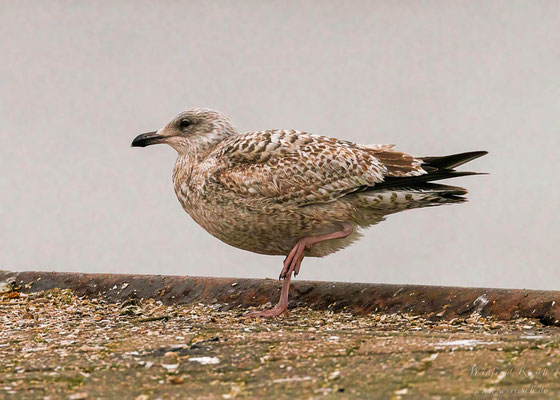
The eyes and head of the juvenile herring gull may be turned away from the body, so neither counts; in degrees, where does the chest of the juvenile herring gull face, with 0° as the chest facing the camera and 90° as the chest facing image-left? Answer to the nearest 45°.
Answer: approximately 90°
